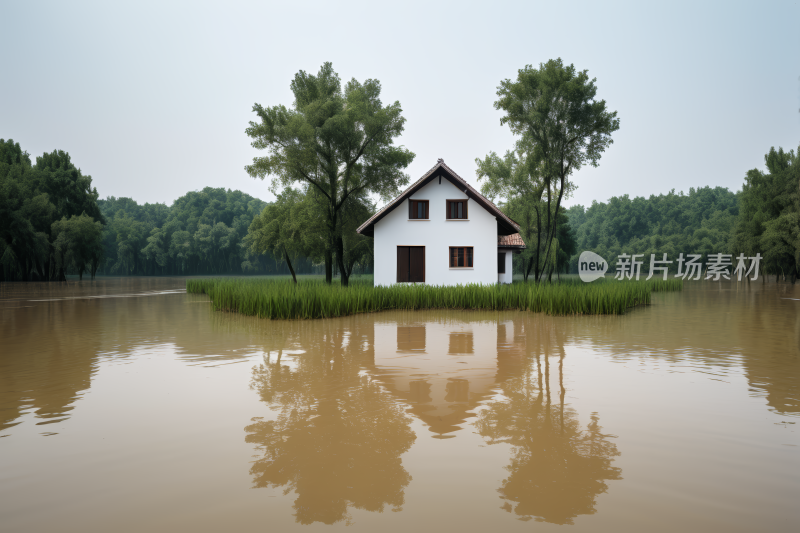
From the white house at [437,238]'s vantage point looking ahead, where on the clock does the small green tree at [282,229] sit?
The small green tree is roughly at 4 o'clock from the white house.

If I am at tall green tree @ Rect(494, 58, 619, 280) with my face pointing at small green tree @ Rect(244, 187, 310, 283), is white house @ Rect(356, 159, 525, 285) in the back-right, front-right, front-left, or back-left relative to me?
front-left

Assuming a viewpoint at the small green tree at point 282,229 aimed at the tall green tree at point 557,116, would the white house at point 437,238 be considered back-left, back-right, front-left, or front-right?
front-right

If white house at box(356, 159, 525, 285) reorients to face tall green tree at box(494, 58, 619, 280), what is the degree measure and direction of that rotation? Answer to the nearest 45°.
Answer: approximately 135° to its left

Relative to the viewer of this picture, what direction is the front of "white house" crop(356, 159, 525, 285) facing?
facing the viewer

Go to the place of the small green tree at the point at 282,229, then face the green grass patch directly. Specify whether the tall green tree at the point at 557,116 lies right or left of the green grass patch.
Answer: left

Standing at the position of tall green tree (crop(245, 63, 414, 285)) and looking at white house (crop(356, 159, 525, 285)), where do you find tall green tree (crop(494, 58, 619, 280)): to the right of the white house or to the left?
left
